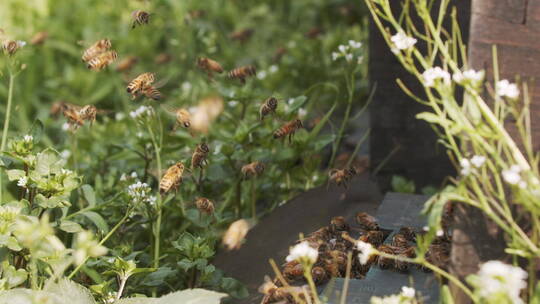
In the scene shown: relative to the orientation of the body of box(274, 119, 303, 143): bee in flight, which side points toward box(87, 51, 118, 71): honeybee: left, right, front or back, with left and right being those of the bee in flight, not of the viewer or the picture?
back

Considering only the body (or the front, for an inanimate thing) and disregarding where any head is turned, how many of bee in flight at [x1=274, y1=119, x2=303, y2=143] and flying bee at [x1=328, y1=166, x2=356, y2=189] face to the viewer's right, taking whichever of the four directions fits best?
2

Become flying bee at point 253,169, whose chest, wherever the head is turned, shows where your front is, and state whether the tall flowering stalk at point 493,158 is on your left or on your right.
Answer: on your right

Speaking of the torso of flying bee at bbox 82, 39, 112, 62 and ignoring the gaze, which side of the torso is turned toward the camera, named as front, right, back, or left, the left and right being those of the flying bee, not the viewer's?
right

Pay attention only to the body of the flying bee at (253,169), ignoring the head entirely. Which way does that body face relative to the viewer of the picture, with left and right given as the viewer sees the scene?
facing to the right of the viewer

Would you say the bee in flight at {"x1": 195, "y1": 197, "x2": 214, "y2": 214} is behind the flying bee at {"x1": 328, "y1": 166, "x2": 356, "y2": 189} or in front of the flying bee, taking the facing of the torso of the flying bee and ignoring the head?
behind

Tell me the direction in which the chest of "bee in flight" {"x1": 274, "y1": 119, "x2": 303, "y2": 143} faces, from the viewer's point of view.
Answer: to the viewer's right
